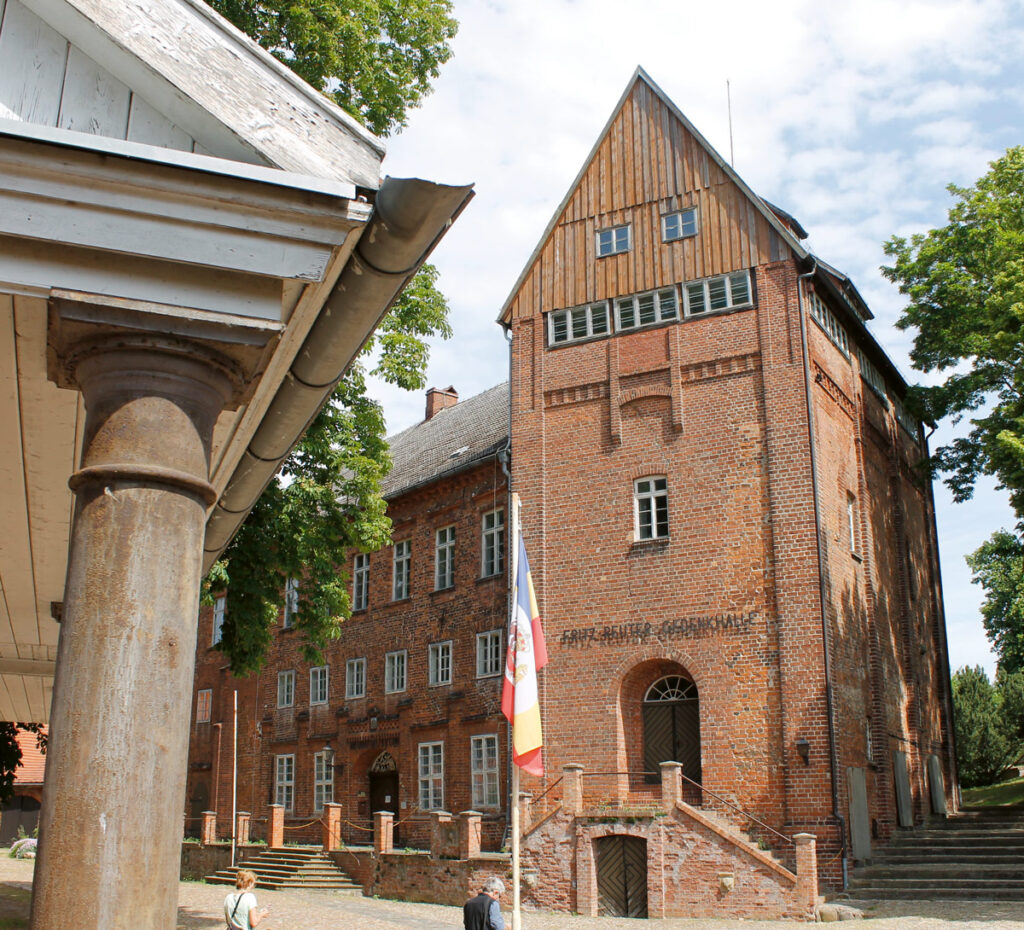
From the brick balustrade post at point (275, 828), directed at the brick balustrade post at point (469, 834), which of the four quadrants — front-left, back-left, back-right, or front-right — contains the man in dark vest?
front-right

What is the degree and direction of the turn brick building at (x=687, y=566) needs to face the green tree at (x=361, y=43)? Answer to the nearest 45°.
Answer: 0° — it already faces it

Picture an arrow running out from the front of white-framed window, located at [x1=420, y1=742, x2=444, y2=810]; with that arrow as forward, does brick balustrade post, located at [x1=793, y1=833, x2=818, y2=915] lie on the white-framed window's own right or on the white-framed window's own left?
on the white-framed window's own left

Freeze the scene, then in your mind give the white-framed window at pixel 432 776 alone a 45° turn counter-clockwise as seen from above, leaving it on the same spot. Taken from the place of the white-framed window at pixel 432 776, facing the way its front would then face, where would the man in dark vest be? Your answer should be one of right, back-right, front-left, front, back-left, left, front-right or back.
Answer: front

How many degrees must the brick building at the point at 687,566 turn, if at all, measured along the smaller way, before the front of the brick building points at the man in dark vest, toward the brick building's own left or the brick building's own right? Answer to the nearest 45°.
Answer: approximately 45° to the brick building's own left

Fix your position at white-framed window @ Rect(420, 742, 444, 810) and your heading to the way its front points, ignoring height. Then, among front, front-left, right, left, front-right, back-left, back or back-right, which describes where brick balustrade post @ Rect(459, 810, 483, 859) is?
front-left

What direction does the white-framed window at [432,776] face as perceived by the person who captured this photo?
facing the viewer and to the left of the viewer
